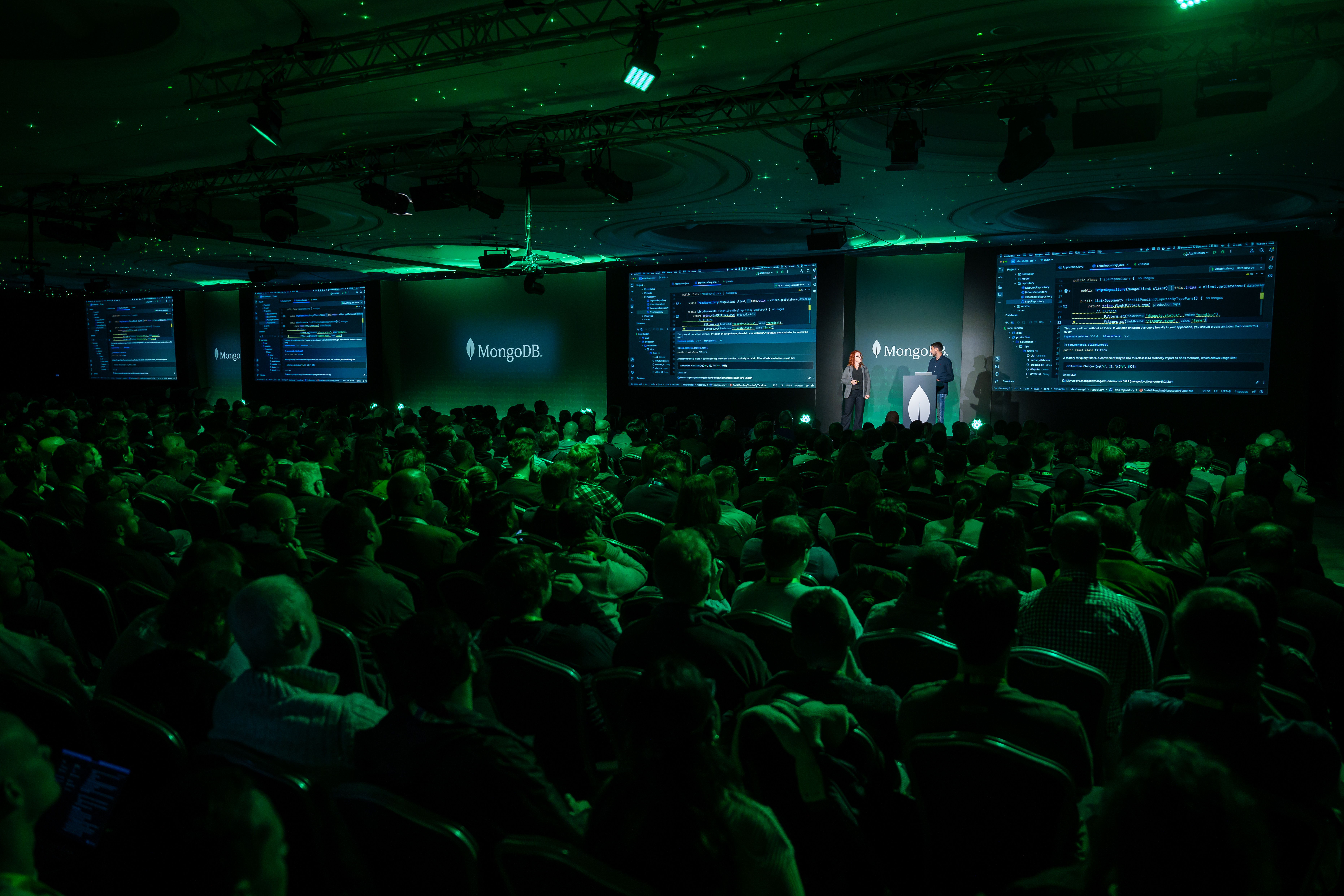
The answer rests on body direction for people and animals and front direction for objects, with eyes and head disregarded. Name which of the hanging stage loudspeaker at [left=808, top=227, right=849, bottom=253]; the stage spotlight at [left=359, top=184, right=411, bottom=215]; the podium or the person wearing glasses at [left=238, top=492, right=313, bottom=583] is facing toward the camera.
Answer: the podium

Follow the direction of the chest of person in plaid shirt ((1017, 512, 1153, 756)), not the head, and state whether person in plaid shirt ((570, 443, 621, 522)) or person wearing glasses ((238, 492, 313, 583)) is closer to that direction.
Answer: the person in plaid shirt

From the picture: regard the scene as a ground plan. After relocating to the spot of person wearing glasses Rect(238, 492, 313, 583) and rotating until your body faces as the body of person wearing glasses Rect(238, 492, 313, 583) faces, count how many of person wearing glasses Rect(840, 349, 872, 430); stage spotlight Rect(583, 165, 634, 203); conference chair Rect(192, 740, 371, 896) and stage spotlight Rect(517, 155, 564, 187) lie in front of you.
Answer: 3

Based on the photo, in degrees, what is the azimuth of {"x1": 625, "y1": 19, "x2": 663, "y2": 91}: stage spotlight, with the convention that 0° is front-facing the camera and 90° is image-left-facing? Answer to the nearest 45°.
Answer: approximately 45°

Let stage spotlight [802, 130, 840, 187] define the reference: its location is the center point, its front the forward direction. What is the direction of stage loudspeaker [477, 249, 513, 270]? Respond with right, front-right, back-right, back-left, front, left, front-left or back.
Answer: left

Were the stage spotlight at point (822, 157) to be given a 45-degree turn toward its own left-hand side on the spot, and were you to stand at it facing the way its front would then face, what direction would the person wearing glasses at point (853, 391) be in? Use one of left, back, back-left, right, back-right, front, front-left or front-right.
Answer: front

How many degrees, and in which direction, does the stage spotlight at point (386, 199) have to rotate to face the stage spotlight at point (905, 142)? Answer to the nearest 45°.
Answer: approximately 45° to its right

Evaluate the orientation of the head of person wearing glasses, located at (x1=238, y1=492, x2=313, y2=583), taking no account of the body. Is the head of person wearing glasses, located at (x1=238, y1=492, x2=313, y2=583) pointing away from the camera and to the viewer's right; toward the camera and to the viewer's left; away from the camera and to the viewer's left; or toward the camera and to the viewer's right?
away from the camera and to the viewer's right

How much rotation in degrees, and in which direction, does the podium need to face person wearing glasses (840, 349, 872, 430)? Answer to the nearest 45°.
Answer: approximately 45° to its right

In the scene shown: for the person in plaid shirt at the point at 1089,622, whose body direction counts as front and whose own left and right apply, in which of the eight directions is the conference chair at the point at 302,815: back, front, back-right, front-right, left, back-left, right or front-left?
back-left

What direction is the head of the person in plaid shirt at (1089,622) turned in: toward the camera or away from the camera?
away from the camera

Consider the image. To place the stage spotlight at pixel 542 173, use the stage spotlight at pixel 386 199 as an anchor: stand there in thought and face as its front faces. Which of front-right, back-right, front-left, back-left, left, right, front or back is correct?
front-right

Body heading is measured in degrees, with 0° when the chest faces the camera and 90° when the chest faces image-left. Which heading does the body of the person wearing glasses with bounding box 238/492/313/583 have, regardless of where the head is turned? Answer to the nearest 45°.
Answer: approximately 225°

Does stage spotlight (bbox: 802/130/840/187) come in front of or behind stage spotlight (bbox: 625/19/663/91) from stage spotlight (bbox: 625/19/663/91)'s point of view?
behind

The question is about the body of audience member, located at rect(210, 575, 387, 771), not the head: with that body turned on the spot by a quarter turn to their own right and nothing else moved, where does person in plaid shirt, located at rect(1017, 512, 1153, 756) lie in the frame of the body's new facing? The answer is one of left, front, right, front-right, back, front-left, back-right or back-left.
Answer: front-left

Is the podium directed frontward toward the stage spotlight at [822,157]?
yes

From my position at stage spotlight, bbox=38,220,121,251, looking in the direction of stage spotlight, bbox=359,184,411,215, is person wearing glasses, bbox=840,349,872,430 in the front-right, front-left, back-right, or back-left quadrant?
front-left
